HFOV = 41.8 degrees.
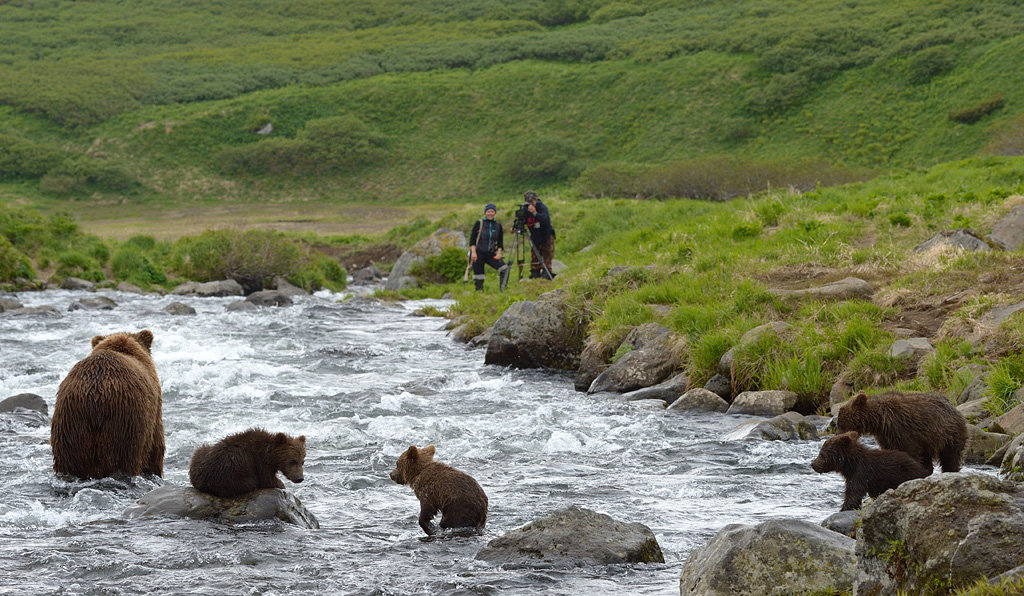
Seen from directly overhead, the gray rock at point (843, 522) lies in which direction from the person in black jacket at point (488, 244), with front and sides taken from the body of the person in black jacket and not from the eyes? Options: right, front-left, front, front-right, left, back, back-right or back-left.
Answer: front

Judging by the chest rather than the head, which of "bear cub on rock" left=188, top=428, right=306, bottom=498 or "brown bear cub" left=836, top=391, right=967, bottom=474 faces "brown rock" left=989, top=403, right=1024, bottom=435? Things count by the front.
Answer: the bear cub on rock

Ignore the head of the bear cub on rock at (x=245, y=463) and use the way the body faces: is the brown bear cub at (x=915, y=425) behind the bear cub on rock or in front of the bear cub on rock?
in front

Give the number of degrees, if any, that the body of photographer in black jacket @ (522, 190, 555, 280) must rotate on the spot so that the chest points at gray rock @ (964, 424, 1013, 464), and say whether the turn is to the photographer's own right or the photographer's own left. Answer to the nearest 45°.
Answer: approximately 45° to the photographer's own left

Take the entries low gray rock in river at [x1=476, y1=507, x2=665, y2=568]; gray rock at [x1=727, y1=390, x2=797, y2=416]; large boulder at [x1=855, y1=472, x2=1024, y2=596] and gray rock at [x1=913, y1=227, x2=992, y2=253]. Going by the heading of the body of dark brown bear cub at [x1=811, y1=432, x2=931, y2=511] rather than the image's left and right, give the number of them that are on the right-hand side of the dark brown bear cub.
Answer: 2

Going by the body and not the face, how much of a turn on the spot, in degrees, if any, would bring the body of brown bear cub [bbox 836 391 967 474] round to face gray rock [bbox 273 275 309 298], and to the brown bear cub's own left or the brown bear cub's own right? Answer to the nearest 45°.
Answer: approximately 45° to the brown bear cub's own right

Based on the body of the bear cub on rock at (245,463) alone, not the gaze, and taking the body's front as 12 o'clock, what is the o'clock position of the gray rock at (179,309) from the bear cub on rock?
The gray rock is roughly at 9 o'clock from the bear cub on rock.

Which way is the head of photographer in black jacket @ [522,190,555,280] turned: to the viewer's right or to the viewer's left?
to the viewer's left

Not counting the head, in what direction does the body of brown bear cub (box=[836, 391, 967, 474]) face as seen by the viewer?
to the viewer's left

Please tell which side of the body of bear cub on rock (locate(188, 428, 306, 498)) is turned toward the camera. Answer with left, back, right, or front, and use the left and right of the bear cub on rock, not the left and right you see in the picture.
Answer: right

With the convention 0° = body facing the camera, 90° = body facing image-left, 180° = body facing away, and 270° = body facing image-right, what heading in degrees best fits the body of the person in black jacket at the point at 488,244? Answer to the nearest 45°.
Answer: approximately 0°

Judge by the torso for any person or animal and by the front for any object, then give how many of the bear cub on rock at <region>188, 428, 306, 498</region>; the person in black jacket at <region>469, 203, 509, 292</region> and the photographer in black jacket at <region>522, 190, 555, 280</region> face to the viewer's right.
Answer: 1

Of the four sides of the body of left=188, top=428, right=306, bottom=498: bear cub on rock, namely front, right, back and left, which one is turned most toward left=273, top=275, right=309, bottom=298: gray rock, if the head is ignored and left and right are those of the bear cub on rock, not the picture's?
left

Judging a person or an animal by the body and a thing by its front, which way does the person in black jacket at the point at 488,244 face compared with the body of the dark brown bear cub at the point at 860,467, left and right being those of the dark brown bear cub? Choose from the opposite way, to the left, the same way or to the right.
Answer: to the left

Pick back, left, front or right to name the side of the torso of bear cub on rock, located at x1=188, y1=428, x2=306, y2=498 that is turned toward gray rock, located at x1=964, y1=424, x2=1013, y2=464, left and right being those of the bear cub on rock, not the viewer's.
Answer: front

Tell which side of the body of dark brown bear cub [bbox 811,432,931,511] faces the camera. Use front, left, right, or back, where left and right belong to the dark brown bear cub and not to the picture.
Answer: left

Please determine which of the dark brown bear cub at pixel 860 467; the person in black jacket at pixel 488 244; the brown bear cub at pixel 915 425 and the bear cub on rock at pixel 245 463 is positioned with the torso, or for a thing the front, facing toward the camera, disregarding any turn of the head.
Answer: the person in black jacket
